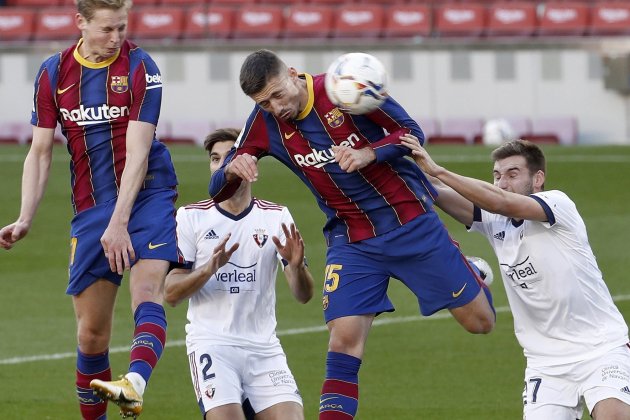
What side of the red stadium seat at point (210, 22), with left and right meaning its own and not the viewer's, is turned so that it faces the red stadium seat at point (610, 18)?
left

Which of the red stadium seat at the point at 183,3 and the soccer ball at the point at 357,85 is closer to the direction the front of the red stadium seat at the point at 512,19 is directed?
the soccer ball

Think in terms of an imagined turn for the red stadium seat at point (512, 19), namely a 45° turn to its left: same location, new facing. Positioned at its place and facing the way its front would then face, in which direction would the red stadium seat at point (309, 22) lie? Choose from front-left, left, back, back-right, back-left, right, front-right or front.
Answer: back-right

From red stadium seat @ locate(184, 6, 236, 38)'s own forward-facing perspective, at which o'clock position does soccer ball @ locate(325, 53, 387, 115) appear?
The soccer ball is roughly at 12 o'clock from the red stadium seat.

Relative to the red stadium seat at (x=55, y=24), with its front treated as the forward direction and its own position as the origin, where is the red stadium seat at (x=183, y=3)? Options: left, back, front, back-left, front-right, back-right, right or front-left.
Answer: left

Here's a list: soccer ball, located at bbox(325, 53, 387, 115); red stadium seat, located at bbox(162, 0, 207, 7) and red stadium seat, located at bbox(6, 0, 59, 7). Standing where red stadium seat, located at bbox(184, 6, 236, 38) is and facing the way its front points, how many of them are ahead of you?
1

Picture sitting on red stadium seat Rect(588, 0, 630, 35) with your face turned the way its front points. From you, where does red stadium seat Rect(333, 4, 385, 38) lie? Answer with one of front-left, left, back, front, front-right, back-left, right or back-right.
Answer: right

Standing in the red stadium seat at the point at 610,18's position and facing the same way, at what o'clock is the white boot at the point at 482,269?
The white boot is roughly at 12 o'clock from the red stadium seat.

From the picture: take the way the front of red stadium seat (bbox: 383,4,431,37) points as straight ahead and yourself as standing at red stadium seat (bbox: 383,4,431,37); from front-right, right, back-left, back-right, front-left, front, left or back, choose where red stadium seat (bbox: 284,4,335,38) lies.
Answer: right

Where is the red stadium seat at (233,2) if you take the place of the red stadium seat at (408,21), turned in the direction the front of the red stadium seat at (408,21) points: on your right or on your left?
on your right

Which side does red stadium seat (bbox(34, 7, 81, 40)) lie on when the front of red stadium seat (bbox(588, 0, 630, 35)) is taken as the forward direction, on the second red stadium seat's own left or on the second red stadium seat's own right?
on the second red stadium seat's own right

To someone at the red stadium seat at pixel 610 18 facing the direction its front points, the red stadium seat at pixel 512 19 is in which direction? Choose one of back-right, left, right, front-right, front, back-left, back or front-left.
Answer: right
